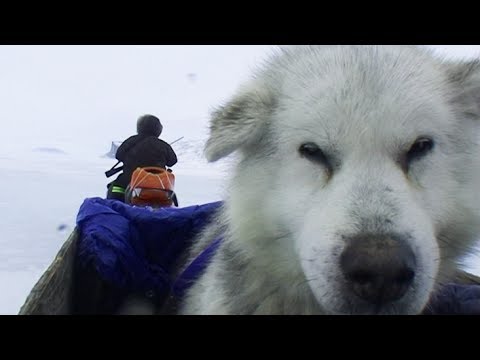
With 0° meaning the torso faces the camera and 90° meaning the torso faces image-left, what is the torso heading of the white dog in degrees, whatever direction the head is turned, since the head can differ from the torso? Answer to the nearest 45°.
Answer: approximately 0°
